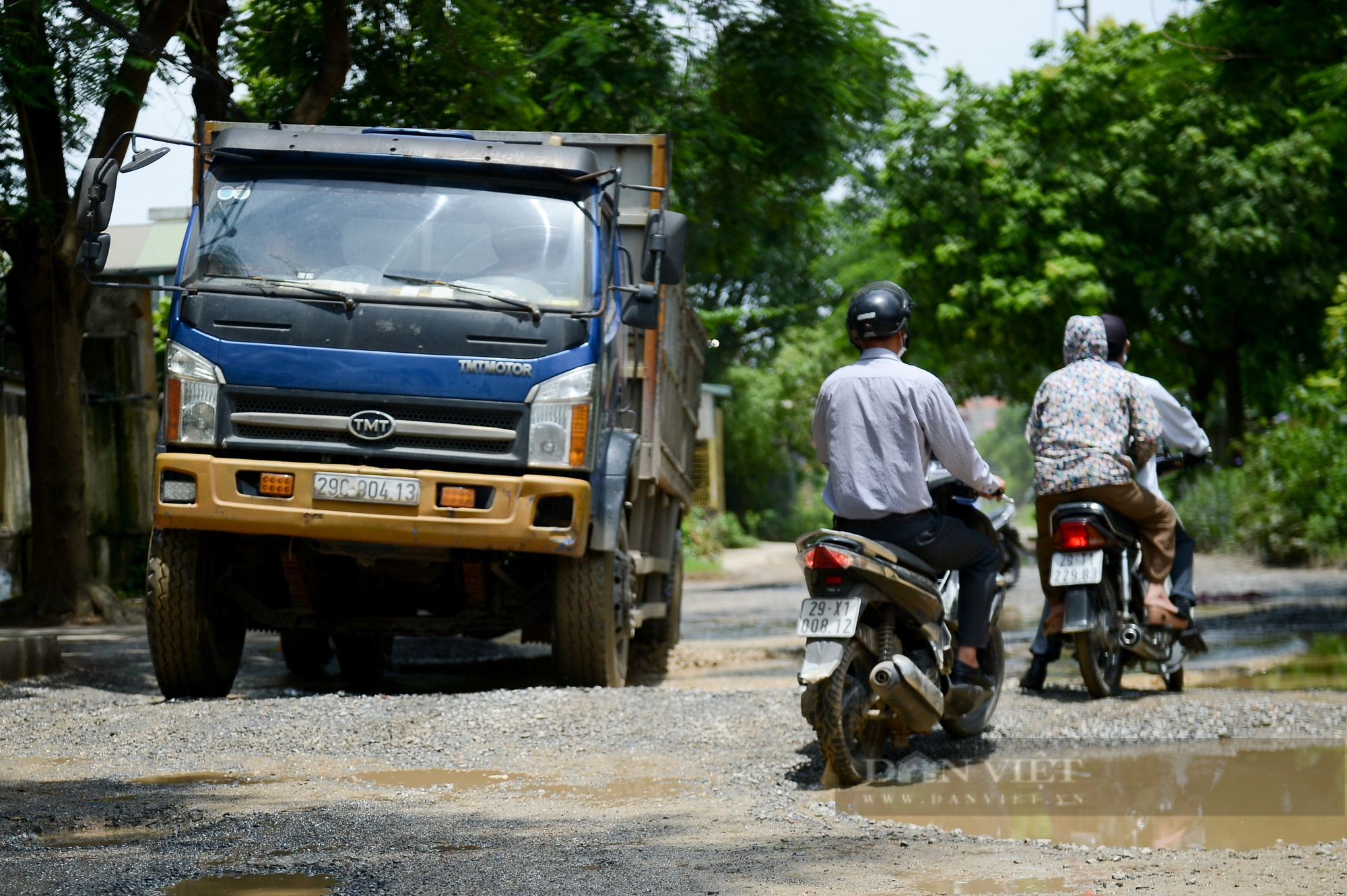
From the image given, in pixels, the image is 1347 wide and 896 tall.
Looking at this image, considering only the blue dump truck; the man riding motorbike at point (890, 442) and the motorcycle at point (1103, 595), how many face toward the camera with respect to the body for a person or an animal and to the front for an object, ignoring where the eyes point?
1

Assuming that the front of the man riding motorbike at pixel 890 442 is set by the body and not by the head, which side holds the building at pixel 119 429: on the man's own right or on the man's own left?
on the man's own left

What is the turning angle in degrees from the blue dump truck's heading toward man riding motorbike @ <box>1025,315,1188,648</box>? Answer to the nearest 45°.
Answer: approximately 90° to its left

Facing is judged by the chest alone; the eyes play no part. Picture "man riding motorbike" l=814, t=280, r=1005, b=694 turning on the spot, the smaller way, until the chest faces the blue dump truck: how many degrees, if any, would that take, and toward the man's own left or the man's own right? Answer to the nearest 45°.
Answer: approximately 90° to the man's own left

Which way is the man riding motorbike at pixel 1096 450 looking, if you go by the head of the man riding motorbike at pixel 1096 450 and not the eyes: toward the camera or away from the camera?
away from the camera

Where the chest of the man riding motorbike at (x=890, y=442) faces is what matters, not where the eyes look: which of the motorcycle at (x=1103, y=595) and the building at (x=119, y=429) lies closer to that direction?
the motorcycle

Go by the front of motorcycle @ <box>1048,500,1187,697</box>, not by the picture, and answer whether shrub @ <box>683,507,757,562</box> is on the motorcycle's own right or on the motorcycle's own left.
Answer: on the motorcycle's own left

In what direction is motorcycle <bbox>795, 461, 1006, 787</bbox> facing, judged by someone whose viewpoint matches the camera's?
facing away from the viewer and to the right of the viewer

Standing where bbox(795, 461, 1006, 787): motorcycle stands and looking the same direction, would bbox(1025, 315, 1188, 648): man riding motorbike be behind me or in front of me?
in front

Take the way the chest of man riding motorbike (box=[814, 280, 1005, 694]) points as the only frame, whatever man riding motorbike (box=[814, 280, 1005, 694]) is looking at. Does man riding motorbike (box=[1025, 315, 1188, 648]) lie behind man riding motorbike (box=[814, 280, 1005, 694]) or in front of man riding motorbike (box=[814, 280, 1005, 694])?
in front

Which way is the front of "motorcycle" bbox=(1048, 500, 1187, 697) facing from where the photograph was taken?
facing away from the viewer and to the right of the viewer
